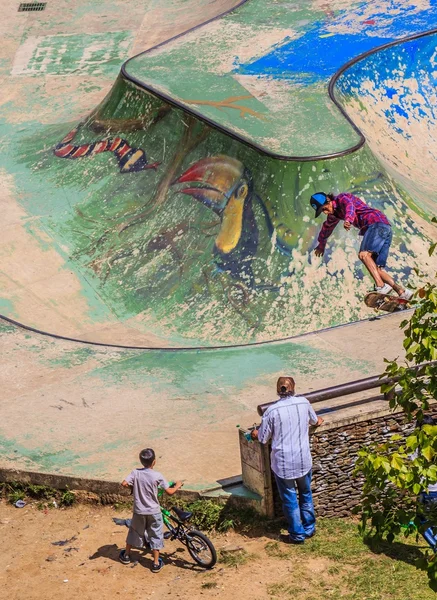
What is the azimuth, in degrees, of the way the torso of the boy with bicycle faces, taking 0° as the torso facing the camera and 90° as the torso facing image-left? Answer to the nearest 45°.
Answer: approximately 180°

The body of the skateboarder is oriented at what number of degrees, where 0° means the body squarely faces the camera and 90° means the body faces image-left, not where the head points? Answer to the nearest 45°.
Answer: approximately 90°

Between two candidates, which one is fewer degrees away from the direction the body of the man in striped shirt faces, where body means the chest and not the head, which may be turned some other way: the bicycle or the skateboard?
the skateboard

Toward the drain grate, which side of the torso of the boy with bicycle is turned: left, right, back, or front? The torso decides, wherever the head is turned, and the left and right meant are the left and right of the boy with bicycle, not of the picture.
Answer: front

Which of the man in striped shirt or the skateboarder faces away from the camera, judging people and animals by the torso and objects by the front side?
the man in striped shirt

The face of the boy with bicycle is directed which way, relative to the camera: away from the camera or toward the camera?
away from the camera

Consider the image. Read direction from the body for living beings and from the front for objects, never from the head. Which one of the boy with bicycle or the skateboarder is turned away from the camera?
the boy with bicycle
